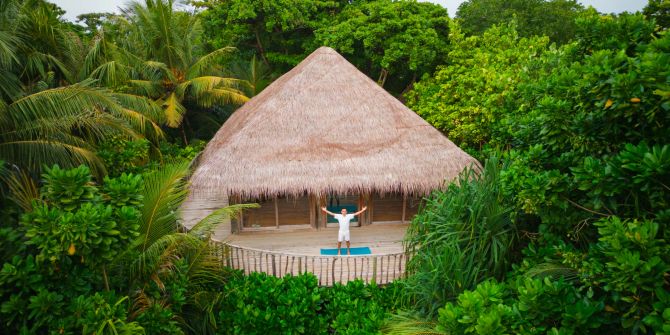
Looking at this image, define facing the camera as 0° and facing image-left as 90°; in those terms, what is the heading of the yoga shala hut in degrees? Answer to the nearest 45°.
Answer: approximately 0°

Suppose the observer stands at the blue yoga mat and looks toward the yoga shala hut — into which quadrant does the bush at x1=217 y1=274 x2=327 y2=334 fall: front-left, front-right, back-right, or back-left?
back-left

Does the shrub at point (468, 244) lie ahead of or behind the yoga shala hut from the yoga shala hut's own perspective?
ahead

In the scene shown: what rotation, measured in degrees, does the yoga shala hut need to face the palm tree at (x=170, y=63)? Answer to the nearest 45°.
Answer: approximately 135° to its right

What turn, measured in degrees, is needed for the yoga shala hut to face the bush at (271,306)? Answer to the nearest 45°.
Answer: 0° — it already faces it
